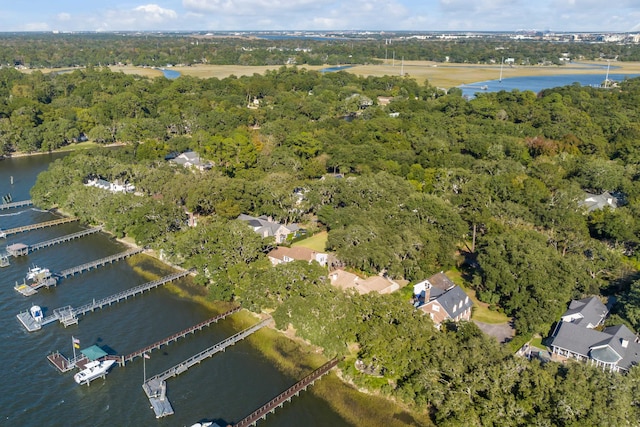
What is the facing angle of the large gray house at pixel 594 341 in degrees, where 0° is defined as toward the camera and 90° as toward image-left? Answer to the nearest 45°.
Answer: approximately 45°

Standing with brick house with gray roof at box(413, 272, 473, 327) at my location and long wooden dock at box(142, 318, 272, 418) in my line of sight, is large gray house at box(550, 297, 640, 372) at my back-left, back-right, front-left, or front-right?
back-left

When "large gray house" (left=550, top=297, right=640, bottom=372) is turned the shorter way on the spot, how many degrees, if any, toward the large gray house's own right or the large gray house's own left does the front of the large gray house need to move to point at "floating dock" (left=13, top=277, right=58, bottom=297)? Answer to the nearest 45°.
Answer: approximately 45° to the large gray house's own right

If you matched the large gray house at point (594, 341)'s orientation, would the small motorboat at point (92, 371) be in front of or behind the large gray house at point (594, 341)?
in front
